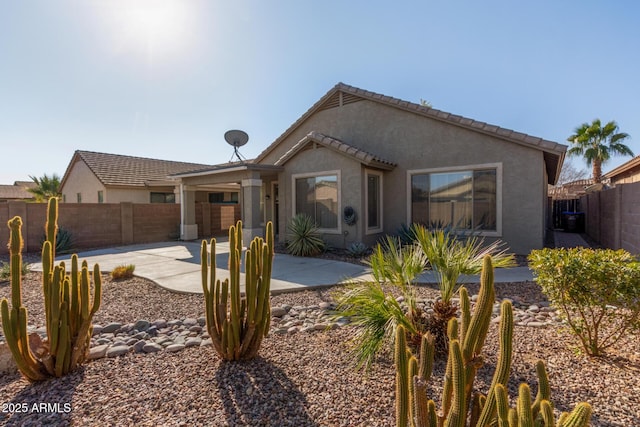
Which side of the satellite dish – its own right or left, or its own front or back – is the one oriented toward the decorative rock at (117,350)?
back

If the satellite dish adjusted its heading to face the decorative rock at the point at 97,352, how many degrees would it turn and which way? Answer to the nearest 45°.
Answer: approximately 180°

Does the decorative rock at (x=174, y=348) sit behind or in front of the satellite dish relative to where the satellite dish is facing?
behind

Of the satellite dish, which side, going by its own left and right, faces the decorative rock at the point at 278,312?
back

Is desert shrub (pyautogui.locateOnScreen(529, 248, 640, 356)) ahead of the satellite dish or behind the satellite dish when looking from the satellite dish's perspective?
behind

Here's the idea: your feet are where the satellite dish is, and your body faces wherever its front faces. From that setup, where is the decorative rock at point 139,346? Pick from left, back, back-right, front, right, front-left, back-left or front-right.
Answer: back

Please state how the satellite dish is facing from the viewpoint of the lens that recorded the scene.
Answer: facing away from the viewer

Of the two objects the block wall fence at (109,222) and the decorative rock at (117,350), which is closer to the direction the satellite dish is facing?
the block wall fence

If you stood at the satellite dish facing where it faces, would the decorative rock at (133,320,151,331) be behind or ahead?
behind

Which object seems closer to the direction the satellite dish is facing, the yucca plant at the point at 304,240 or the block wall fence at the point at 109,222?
the block wall fence

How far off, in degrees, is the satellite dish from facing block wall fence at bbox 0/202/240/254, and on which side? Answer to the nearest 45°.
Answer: approximately 90° to its left

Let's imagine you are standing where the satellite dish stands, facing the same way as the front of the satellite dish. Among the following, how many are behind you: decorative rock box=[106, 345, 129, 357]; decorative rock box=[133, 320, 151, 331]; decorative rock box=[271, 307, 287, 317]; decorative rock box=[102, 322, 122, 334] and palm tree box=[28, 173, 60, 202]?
4
